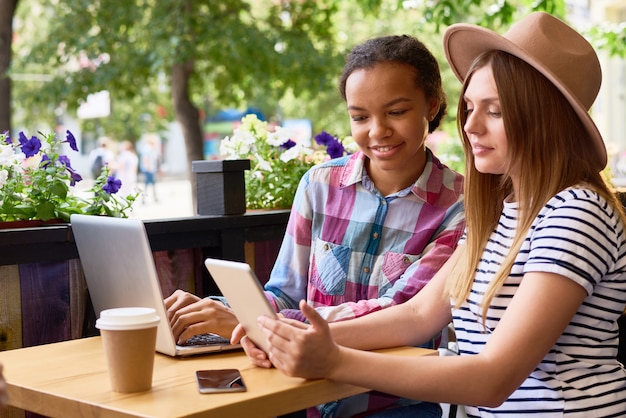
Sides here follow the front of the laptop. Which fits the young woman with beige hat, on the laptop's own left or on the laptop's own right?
on the laptop's own right

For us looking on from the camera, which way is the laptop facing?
facing away from the viewer and to the right of the viewer

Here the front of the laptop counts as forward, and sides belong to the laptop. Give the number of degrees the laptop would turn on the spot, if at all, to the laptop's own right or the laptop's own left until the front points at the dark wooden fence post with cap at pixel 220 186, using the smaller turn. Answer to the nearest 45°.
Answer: approximately 45° to the laptop's own left

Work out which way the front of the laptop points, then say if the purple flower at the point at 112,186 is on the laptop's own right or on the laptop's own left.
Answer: on the laptop's own left
